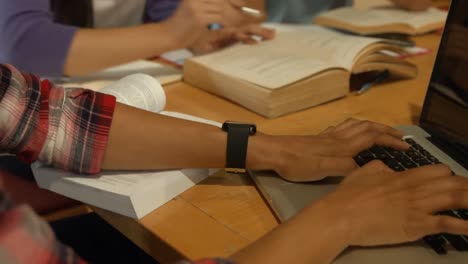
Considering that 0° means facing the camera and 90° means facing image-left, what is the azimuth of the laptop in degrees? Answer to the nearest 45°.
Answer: approximately 45°

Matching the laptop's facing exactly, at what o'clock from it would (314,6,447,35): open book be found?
The open book is roughly at 4 o'clock from the laptop.
